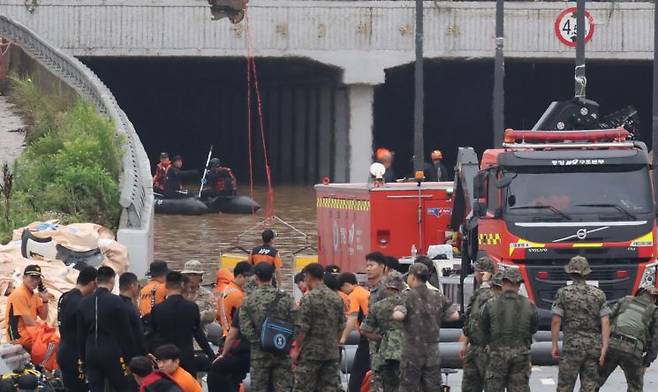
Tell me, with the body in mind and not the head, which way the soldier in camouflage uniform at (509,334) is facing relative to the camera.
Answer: away from the camera

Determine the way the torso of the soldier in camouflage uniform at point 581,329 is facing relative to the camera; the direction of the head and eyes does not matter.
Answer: away from the camera

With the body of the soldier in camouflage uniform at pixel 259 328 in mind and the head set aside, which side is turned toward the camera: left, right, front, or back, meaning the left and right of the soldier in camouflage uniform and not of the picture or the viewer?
back

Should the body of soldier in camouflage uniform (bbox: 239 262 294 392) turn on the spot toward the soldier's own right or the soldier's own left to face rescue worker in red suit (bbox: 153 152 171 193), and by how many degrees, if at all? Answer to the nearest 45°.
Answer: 0° — they already face them

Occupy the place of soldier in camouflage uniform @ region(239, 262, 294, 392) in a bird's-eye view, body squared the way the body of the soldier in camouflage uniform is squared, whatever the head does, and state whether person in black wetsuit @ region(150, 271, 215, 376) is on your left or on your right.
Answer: on your left

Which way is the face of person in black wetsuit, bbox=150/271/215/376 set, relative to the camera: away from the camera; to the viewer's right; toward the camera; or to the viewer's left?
away from the camera

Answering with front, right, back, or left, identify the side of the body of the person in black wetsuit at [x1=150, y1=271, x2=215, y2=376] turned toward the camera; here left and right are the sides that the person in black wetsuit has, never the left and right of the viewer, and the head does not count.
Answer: back
